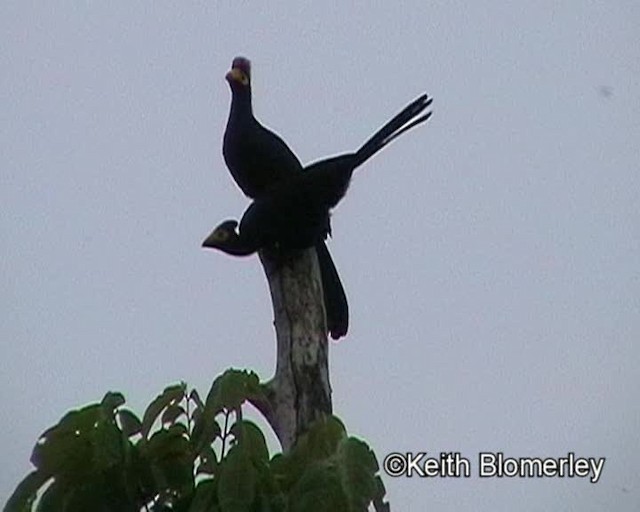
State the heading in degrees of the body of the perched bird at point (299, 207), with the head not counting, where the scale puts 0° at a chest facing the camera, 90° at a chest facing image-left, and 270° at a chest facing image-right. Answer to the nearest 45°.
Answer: approximately 90°
